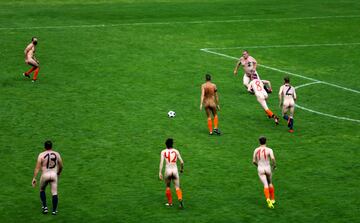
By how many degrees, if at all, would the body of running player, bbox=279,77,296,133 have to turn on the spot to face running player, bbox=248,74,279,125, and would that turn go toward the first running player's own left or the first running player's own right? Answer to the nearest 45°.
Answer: approximately 45° to the first running player's own left

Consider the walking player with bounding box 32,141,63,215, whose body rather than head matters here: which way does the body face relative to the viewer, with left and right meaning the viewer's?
facing away from the viewer

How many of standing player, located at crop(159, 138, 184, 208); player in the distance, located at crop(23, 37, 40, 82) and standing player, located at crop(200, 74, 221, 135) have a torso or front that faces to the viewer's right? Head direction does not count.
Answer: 1

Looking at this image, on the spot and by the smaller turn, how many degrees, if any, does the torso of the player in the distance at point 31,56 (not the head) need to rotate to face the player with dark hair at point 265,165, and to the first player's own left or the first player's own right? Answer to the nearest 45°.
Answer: approximately 45° to the first player's own right

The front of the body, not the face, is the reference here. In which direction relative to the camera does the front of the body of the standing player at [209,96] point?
away from the camera

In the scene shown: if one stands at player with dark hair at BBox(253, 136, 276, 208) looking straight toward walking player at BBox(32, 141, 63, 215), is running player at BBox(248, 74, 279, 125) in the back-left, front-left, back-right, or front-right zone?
back-right

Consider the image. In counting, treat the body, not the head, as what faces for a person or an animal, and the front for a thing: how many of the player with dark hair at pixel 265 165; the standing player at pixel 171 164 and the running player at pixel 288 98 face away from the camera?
3

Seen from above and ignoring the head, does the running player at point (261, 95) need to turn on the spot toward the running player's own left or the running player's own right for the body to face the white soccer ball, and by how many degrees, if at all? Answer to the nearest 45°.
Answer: approximately 45° to the running player's own left

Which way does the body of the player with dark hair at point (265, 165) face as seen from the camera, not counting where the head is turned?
away from the camera

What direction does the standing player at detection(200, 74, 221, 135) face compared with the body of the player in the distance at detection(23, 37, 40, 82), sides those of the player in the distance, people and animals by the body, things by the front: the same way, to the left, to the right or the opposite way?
to the left
